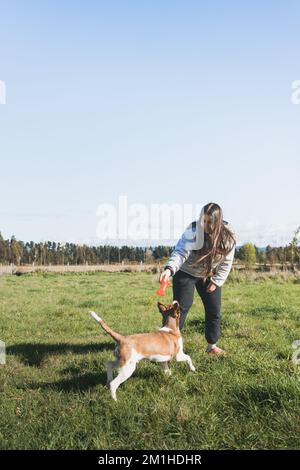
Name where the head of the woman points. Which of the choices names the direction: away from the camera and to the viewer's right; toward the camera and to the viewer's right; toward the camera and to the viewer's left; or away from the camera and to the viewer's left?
toward the camera and to the viewer's left

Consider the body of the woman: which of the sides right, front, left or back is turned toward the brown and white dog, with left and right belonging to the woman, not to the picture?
front

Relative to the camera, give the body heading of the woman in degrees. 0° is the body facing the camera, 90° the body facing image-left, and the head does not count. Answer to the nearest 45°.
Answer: approximately 0°
